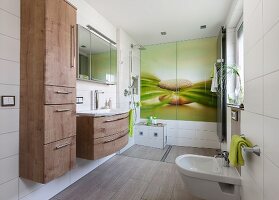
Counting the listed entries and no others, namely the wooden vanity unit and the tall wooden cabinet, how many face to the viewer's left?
0

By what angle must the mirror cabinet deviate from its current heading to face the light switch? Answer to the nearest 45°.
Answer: approximately 90° to its right

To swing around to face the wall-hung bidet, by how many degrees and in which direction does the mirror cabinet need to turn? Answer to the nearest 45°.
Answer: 0° — it already faces it

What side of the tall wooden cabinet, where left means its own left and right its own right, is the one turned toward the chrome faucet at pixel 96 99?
left

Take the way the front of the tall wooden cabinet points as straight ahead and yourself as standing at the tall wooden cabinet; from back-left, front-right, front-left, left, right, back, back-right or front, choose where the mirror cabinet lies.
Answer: left

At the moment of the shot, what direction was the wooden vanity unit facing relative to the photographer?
facing the viewer and to the right of the viewer

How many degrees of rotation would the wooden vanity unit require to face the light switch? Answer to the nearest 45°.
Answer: approximately 90° to its right

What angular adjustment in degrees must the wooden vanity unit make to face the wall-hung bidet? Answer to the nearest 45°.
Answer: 0° — it already faces it

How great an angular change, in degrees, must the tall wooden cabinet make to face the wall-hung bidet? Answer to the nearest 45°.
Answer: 0° — it already faces it

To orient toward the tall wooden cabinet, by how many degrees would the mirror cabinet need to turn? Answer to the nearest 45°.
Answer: approximately 90° to its right

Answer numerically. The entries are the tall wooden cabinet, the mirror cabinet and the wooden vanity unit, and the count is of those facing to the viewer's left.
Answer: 0

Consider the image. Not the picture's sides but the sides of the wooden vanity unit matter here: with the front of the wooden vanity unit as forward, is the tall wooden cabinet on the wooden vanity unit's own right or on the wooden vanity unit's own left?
on the wooden vanity unit's own right

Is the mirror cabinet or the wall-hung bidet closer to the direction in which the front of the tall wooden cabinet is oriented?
the wall-hung bidet

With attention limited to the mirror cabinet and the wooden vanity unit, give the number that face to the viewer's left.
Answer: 0
